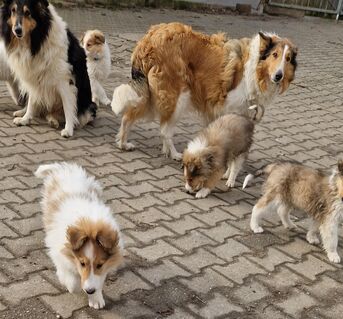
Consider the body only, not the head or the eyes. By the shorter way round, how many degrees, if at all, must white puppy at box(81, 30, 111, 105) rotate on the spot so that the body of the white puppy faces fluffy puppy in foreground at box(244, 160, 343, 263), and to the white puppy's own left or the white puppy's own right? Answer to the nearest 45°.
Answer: approximately 90° to the white puppy's own left

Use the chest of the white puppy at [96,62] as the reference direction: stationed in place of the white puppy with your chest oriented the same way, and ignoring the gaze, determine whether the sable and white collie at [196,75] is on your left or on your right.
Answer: on your left

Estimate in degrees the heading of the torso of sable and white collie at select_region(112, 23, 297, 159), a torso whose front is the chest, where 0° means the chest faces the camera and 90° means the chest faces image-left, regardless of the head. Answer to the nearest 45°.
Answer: approximately 270°

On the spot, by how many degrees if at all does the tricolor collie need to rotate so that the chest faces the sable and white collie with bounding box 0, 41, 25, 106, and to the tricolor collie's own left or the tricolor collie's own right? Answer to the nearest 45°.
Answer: approximately 90° to the tricolor collie's own right

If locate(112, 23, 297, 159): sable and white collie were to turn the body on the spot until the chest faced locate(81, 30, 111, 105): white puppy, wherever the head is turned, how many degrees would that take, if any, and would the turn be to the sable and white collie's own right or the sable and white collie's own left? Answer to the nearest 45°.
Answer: approximately 135° to the sable and white collie's own left

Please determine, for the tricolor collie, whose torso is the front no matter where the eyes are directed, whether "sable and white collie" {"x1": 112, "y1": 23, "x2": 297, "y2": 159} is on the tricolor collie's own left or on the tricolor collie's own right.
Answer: on the tricolor collie's own left

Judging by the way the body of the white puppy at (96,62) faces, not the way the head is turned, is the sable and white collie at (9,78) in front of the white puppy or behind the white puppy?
in front

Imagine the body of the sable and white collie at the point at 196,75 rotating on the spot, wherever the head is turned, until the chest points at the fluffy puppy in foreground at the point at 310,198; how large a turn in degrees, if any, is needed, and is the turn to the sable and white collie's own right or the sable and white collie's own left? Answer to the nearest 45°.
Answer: approximately 45° to the sable and white collie's own right

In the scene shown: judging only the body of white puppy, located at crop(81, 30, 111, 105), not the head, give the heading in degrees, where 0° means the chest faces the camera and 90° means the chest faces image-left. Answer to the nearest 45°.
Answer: approximately 45°
